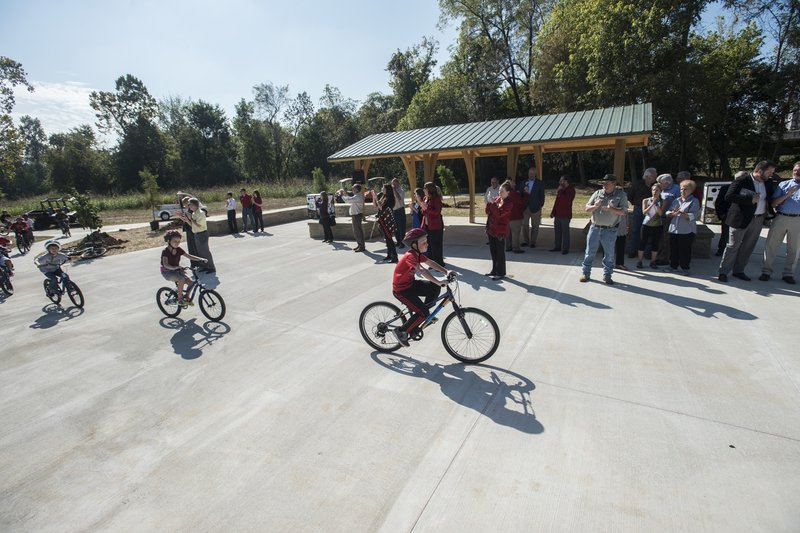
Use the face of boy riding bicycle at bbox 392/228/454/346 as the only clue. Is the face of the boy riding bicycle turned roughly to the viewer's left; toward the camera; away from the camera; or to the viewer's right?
to the viewer's right

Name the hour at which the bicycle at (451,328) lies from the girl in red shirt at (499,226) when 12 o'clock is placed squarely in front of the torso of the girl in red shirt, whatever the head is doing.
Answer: The bicycle is roughly at 11 o'clock from the girl in red shirt.

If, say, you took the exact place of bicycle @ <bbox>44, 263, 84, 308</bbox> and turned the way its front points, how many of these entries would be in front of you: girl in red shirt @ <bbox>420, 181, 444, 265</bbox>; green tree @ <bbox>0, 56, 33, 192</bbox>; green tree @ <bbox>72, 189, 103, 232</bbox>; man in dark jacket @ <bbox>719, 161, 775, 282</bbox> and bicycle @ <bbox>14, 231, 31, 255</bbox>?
2

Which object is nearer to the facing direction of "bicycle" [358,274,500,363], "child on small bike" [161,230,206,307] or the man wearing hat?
the man wearing hat

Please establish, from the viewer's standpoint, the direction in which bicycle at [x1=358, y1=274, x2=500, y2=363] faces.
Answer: facing to the right of the viewer

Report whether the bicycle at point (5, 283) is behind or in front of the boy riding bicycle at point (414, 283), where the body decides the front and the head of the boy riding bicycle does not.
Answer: behind

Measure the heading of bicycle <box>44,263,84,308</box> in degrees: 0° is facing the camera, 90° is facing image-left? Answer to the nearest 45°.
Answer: approximately 315°

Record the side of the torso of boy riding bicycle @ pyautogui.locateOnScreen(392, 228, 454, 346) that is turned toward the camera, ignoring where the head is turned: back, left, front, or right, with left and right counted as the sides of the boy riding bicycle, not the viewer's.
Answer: right

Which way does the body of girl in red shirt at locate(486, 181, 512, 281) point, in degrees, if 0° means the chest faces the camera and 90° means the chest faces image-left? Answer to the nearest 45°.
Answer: approximately 45°

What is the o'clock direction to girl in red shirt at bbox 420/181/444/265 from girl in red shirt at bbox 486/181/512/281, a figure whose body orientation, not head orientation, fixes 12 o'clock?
girl in red shirt at bbox 420/181/444/265 is roughly at 2 o'clock from girl in red shirt at bbox 486/181/512/281.

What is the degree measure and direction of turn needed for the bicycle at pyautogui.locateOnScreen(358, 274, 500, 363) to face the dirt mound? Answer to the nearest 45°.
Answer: approximately 135° to its left

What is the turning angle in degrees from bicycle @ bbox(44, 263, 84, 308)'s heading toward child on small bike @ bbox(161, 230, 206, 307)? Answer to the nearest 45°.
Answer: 0° — it already faces them

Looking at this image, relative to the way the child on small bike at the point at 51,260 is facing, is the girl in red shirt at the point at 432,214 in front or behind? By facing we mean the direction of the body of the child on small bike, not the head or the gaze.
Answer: in front
